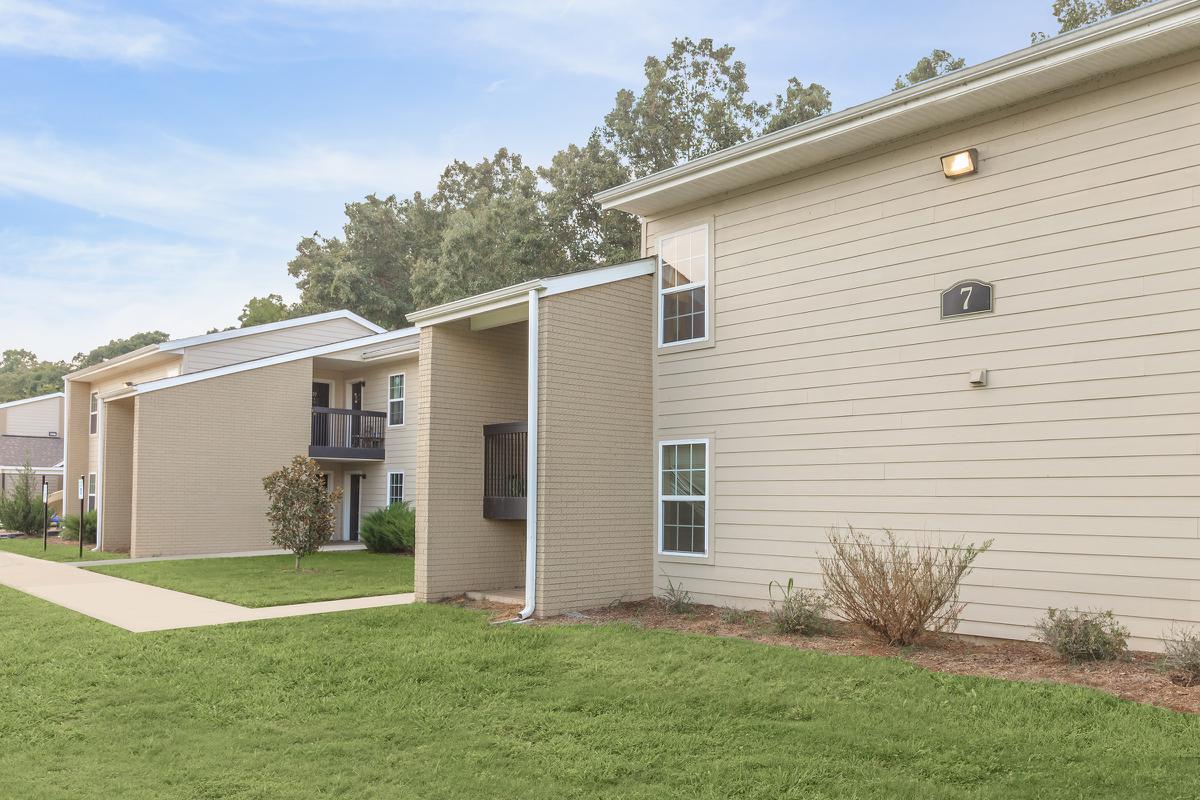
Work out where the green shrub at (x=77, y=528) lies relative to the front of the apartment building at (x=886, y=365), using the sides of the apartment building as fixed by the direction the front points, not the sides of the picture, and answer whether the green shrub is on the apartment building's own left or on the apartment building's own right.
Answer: on the apartment building's own right

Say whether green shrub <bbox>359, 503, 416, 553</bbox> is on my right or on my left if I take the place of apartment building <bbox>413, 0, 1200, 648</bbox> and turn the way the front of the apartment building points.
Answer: on my right

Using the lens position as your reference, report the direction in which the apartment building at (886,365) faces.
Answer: facing the viewer and to the left of the viewer

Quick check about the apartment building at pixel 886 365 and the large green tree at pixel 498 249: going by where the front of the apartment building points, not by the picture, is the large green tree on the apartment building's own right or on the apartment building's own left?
on the apartment building's own right

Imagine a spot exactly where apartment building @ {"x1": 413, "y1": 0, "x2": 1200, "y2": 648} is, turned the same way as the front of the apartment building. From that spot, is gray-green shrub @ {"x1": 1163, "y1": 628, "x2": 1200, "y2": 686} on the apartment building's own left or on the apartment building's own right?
on the apartment building's own left

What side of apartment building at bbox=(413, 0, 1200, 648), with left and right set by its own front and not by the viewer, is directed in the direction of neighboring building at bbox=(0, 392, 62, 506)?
right

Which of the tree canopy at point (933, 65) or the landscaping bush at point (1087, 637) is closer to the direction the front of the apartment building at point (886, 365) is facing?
the landscaping bush

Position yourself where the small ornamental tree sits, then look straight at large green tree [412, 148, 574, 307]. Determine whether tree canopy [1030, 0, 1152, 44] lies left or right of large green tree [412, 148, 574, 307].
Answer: right
